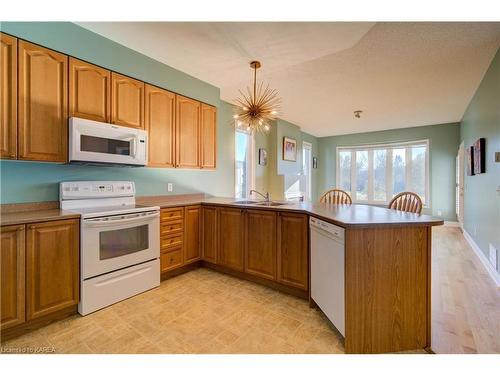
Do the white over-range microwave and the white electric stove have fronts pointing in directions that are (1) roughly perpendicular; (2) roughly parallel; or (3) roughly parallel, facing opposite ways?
roughly parallel

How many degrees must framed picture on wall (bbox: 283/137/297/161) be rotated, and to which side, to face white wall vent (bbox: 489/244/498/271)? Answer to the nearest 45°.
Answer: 0° — it already faces it

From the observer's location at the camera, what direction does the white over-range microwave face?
facing the viewer and to the right of the viewer

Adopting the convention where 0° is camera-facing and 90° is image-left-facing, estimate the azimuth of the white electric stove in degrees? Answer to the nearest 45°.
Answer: approximately 315°

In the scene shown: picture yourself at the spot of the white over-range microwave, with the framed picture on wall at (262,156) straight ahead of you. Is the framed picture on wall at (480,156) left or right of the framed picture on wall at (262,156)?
right

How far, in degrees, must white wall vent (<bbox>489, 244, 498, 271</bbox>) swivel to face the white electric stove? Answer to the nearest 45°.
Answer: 0° — it already faces it

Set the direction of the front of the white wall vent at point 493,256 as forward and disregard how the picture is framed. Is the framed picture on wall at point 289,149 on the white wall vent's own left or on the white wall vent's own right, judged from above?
on the white wall vent's own right
